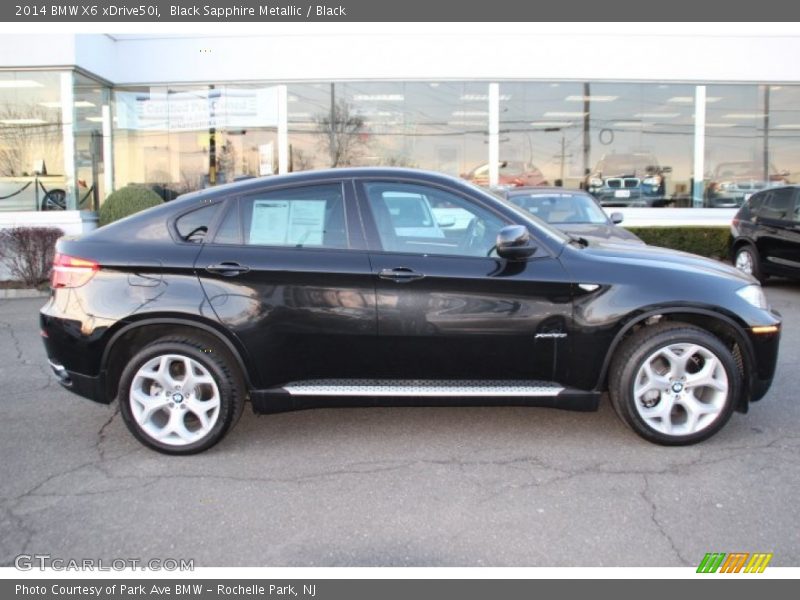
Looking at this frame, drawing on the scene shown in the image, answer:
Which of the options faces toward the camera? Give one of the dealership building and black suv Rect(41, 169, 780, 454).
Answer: the dealership building

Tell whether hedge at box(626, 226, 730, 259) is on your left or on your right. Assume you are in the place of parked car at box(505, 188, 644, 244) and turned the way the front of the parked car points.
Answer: on your left

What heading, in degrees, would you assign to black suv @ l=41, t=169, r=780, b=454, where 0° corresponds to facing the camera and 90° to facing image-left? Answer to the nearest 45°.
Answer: approximately 270°

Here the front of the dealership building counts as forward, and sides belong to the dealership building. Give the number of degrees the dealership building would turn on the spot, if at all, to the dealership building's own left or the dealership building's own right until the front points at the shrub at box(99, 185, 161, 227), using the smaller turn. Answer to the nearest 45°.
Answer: approximately 45° to the dealership building's own right

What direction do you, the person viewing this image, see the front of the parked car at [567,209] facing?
facing the viewer and to the right of the viewer

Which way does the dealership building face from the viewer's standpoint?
toward the camera

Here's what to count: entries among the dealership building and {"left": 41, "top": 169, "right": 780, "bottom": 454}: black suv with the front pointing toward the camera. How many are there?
1

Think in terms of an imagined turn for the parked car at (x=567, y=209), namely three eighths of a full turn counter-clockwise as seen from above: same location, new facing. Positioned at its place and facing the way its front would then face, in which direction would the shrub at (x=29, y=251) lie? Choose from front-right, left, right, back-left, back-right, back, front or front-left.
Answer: left

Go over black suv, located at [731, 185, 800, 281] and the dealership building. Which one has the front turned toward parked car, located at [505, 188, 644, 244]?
the dealership building
